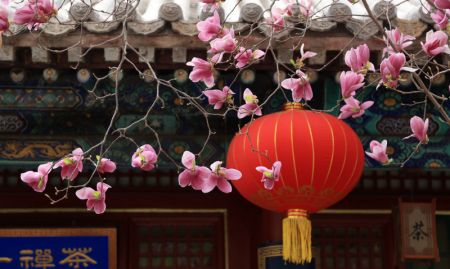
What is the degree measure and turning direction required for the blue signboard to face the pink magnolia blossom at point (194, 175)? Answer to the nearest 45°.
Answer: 0° — it already faces it

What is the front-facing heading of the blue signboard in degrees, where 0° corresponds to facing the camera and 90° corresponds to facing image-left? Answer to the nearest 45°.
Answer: approximately 0°

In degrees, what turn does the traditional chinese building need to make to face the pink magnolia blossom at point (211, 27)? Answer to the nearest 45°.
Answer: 0° — it already faces it

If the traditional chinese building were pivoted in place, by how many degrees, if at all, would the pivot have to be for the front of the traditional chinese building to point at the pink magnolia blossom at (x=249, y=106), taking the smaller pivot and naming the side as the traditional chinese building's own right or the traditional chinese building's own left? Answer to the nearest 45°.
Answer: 0° — it already faces it

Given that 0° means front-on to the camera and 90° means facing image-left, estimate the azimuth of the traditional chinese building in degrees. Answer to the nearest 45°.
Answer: approximately 0°
